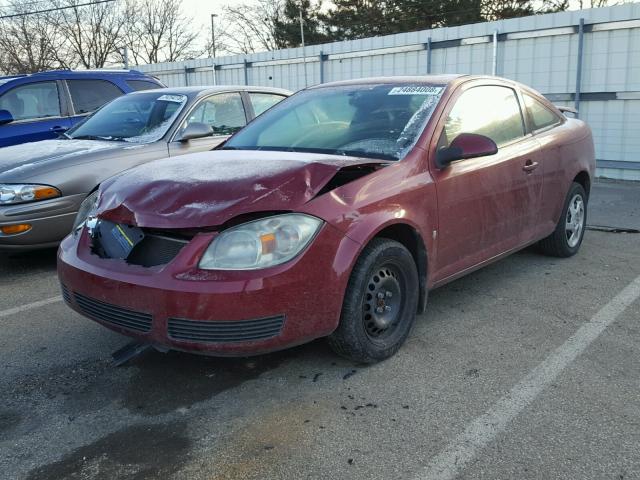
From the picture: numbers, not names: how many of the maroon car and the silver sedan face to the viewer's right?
0

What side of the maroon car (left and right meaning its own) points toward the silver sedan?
right

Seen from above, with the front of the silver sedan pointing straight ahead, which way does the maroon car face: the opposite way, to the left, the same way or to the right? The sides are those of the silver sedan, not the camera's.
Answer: the same way

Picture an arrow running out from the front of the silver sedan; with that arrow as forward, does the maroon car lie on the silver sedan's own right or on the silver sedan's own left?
on the silver sedan's own left

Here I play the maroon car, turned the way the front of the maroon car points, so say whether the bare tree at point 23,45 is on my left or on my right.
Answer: on my right

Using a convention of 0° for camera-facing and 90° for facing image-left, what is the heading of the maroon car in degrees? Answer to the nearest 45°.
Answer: approximately 45°

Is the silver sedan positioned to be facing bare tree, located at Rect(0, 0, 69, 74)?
no
